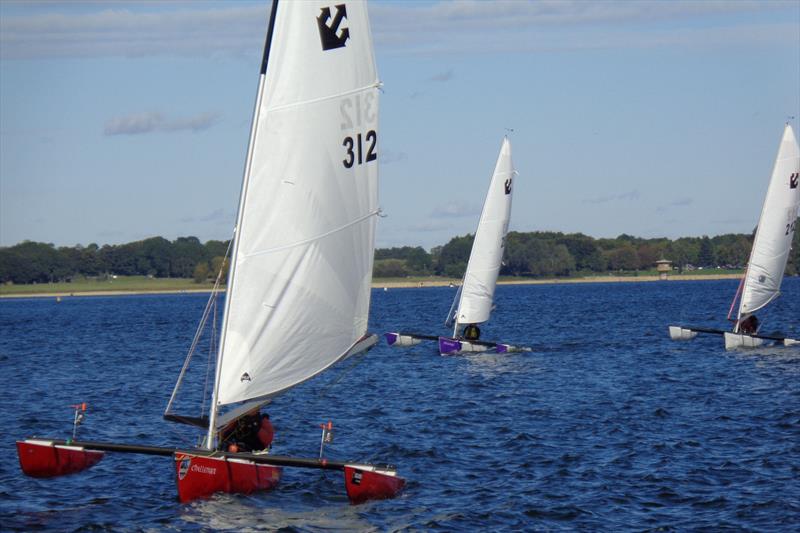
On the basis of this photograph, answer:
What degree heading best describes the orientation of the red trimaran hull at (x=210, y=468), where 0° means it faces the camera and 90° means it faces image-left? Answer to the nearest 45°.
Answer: approximately 45°
